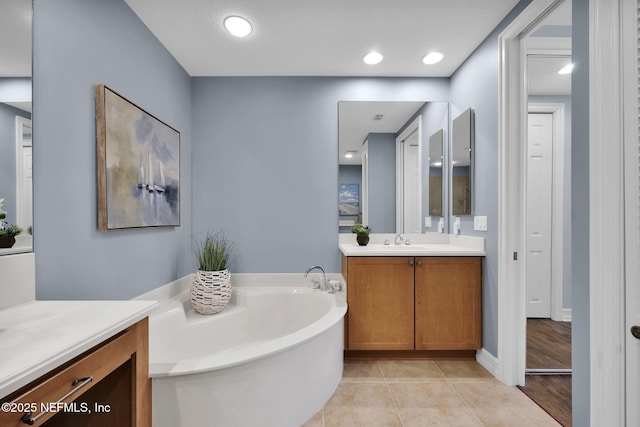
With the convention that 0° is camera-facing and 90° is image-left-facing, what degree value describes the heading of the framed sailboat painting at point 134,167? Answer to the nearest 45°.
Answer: approximately 315°

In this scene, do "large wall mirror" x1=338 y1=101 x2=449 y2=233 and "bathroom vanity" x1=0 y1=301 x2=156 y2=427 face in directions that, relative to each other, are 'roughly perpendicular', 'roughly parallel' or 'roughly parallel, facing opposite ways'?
roughly perpendicular

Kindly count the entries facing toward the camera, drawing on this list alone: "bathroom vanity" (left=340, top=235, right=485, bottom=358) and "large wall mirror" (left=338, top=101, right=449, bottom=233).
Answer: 2

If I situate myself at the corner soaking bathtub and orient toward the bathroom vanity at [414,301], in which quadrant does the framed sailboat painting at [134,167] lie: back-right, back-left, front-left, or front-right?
back-left

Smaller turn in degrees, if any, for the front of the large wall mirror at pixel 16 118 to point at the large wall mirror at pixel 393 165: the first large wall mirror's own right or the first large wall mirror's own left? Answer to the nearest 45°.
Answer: approximately 45° to the first large wall mirror's own left

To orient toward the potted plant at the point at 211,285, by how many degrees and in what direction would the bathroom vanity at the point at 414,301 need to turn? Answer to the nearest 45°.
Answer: approximately 90° to its right

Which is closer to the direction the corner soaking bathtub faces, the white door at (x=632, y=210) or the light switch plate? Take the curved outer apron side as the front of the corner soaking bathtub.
the white door

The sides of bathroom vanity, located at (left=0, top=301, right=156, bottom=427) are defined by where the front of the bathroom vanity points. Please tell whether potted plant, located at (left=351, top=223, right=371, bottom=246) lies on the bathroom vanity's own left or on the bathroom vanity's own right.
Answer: on the bathroom vanity's own left
